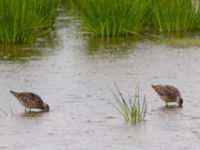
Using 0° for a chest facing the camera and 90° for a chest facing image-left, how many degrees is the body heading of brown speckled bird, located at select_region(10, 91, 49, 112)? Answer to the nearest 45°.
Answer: approximately 270°

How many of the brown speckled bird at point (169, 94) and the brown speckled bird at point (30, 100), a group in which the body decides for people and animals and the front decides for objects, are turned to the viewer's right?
2

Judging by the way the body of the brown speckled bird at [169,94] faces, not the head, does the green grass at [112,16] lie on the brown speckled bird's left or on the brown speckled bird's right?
on the brown speckled bird's left

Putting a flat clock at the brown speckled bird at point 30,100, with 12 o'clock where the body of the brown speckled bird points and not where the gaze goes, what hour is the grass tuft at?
The grass tuft is roughly at 1 o'clock from the brown speckled bird.

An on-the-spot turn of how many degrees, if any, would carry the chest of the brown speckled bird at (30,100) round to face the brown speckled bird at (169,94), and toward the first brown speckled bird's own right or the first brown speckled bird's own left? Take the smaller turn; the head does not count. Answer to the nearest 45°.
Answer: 0° — it already faces it

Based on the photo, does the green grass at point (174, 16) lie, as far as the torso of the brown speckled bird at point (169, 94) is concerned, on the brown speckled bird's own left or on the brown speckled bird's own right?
on the brown speckled bird's own left

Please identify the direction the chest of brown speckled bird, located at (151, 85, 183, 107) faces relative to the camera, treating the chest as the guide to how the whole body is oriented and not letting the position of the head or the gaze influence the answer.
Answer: to the viewer's right
